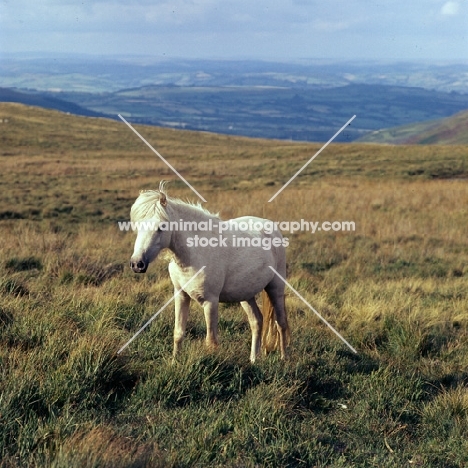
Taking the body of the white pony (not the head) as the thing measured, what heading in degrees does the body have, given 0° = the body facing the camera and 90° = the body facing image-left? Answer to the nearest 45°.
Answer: approximately 45°
